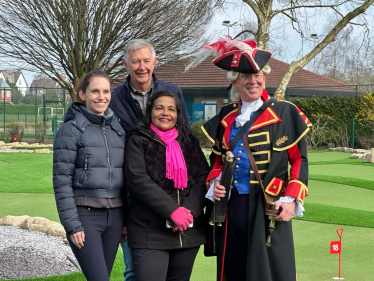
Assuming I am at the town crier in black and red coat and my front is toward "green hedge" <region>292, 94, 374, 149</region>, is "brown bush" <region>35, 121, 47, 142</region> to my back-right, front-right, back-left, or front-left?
front-left

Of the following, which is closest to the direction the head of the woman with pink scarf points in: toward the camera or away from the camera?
toward the camera

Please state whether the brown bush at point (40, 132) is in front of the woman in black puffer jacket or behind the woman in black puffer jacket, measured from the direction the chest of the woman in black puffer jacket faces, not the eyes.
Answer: behind
